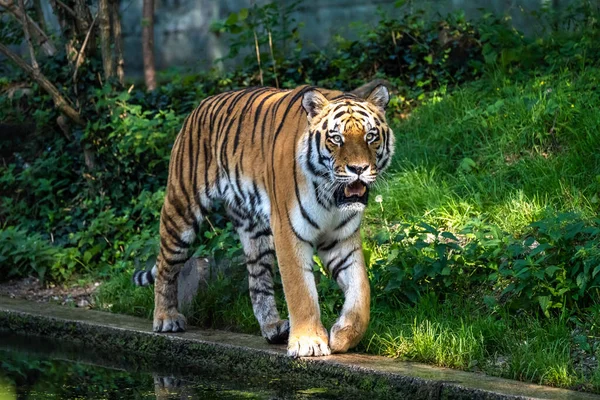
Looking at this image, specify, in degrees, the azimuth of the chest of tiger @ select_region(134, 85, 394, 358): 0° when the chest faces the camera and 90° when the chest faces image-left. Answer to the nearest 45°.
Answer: approximately 315°

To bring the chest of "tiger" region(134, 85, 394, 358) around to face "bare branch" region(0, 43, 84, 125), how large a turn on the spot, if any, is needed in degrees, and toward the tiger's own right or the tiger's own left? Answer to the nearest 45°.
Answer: approximately 180°

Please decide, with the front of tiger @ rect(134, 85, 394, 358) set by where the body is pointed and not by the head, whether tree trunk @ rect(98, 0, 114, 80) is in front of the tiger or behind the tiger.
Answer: behind

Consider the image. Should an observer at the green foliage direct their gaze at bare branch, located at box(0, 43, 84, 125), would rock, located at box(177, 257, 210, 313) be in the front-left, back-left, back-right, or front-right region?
front-left

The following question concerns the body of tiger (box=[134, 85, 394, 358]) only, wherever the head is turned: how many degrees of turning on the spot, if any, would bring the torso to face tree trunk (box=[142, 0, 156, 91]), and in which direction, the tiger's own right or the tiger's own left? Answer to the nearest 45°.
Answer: approximately 135° to the tiger's own left

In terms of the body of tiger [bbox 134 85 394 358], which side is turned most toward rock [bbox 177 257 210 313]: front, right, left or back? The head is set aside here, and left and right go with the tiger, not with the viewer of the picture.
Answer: back

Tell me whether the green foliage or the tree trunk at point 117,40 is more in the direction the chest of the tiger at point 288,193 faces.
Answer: the green foliage

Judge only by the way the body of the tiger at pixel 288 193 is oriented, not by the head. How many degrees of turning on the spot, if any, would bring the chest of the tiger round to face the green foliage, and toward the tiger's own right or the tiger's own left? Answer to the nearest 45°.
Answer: approximately 45° to the tiger's own left

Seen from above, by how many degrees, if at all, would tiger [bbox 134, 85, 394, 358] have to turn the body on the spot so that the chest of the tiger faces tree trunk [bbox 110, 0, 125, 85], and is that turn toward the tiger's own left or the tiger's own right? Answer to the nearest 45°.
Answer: approximately 135° to the tiger's own left
